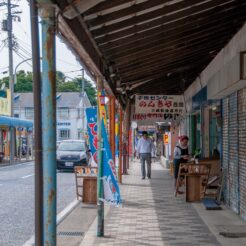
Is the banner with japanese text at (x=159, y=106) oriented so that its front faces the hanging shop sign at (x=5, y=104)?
no

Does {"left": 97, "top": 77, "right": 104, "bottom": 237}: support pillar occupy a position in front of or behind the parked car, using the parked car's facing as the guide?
in front

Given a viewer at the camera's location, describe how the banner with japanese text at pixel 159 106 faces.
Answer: facing the viewer

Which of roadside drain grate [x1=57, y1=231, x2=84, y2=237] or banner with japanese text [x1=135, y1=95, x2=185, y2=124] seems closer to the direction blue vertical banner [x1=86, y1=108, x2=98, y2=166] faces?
the roadside drain grate

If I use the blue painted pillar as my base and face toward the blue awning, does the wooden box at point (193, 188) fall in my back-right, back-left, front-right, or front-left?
front-right

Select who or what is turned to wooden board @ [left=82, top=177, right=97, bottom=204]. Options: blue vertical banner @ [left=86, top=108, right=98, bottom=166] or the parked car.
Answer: the parked car

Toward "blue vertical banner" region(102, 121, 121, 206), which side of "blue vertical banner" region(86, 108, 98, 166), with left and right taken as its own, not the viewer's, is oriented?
front

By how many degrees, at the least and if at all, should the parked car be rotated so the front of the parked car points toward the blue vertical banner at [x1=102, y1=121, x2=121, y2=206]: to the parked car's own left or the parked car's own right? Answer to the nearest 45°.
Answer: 0° — it already faces it

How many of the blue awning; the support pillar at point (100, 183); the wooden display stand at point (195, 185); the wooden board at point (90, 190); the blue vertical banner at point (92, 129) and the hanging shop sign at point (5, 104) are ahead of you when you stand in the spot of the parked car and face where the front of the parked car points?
4

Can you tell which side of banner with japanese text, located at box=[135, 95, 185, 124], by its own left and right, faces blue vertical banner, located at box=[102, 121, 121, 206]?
front

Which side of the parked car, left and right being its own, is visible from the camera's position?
front

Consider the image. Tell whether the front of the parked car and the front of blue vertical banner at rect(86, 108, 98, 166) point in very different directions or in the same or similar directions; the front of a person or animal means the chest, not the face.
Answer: same or similar directions

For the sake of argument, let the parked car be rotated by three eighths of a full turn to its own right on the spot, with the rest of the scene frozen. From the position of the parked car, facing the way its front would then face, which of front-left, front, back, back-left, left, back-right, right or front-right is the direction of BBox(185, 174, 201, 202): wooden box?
back-left
